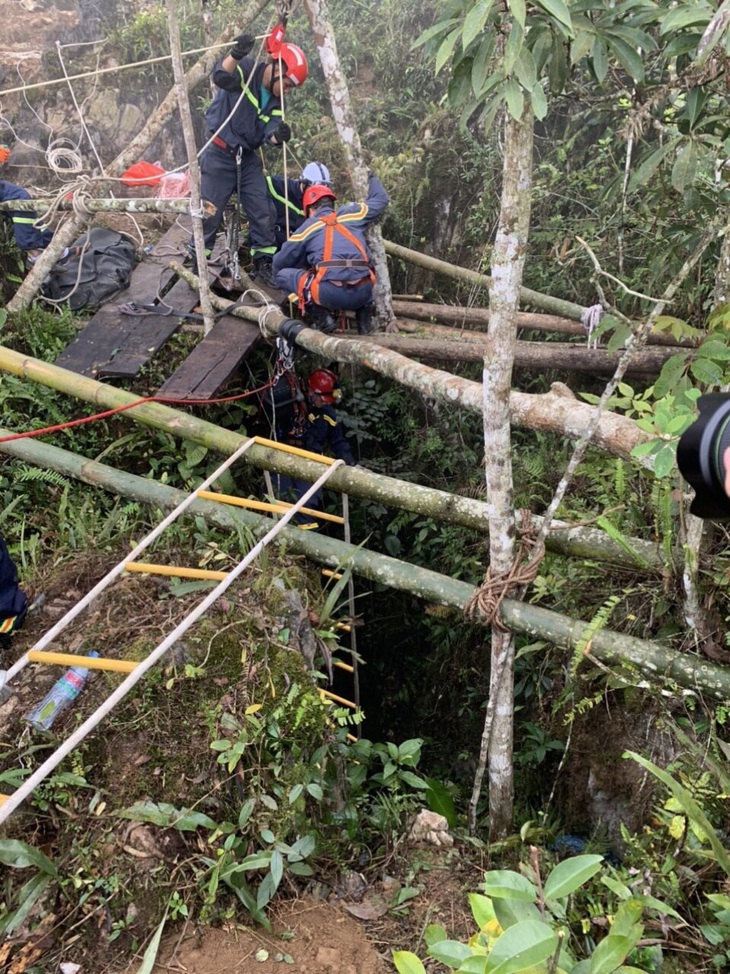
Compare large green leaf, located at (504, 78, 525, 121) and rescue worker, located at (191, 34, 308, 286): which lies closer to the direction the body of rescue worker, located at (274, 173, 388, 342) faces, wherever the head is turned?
the rescue worker

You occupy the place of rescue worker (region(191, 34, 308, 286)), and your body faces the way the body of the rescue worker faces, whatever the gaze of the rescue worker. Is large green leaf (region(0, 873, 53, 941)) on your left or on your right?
on your right

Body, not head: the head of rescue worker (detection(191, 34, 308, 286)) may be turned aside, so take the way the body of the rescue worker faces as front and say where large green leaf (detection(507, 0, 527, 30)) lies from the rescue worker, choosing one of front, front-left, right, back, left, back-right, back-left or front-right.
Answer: front-right

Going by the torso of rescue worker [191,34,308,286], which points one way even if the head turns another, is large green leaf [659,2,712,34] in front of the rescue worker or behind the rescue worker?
in front

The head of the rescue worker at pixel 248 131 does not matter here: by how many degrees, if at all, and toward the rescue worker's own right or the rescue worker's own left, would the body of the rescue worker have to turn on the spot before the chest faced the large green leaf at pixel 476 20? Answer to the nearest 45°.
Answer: approximately 45° to the rescue worker's own right

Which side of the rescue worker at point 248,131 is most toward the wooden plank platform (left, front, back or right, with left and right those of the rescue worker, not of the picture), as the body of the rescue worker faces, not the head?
right

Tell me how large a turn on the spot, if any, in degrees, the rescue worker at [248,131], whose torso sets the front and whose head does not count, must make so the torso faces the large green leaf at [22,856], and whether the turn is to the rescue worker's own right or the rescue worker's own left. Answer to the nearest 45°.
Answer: approximately 45° to the rescue worker's own right

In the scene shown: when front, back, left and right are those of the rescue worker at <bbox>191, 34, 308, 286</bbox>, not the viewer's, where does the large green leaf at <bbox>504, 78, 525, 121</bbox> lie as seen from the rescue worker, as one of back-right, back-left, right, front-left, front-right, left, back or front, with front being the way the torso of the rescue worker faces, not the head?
front-right

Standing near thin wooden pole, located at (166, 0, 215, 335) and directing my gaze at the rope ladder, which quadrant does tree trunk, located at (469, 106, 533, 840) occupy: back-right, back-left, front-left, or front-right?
front-left

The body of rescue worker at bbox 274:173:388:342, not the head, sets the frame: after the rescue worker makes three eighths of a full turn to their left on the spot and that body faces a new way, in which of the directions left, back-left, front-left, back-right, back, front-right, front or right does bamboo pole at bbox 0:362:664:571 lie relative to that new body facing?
front

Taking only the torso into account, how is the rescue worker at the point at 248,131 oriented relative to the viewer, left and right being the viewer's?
facing the viewer and to the right of the viewer
